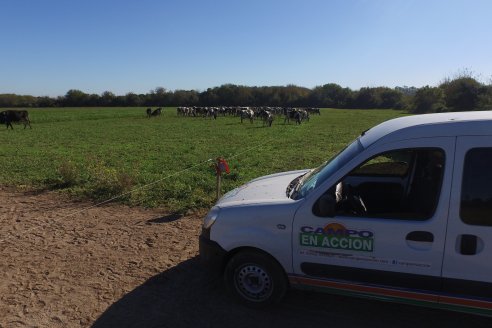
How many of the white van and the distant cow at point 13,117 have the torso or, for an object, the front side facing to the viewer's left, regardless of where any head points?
2

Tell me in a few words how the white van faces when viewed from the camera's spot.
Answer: facing to the left of the viewer

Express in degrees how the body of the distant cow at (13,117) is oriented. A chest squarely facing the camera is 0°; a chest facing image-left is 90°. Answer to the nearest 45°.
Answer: approximately 90°

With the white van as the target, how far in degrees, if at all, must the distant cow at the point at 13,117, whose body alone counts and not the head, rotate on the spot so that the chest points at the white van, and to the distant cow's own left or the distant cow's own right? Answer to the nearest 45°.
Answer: approximately 90° to the distant cow's own left

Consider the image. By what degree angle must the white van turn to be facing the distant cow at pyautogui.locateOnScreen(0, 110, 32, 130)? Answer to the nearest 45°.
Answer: approximately 45° to its right
